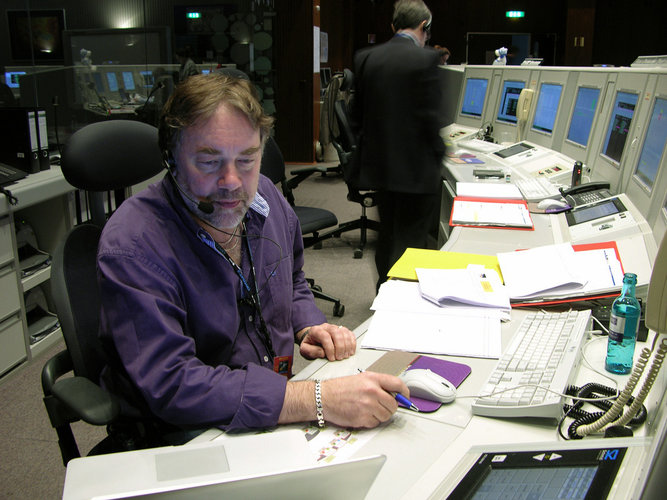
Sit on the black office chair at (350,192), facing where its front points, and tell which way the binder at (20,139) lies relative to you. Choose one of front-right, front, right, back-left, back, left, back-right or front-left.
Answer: back-right

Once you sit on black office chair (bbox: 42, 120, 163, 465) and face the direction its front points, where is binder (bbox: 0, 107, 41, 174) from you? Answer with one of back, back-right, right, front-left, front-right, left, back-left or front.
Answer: back-left

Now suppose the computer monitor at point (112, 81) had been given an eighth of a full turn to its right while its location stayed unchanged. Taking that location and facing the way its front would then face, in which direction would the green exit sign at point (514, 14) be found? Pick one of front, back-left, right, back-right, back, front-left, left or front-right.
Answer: back

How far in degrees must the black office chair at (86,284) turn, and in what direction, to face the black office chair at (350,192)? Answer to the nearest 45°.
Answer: approximately 90° to its left

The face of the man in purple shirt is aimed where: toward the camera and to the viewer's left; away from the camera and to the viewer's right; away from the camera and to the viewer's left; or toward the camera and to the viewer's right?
toward the camera and to the viewer's right

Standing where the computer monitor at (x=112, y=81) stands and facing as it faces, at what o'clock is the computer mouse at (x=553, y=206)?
The computer mouse is roughly at 11 o'clock from the computer monitor.

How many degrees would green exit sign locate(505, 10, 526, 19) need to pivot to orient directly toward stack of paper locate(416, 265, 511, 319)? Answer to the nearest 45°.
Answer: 0° — it already faces it

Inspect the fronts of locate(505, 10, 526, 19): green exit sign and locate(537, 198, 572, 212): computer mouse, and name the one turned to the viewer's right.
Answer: the computer mouse

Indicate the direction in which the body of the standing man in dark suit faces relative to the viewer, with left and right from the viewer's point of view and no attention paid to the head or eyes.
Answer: facing away from the viewer and to the right of the viewer

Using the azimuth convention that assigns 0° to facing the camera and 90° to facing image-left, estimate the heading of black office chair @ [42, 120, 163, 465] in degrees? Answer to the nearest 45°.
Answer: approximately 315°
